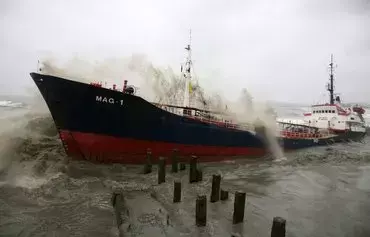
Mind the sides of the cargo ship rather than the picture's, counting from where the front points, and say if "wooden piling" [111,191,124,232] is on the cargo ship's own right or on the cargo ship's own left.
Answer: on the cargo ship's own left

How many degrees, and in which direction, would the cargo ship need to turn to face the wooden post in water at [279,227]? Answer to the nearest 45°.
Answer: approximately 90° to its left

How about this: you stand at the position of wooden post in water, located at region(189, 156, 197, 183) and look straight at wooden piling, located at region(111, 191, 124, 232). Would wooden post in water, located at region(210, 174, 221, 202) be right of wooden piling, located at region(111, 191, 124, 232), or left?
left

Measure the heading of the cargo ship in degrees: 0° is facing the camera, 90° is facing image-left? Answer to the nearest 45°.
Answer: approximately 45°
